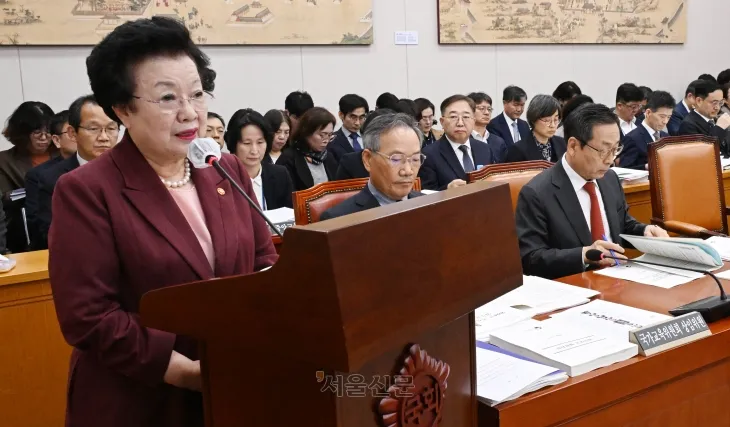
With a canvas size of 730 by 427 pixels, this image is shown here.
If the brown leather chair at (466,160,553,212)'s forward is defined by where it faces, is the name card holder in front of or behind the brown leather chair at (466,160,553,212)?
in front

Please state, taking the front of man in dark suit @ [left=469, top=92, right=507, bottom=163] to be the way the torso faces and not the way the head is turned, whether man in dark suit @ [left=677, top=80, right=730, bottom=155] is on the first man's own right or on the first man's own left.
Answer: on the first man's own left

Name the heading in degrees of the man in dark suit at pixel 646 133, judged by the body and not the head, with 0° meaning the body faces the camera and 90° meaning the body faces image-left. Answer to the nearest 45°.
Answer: approximately 315°

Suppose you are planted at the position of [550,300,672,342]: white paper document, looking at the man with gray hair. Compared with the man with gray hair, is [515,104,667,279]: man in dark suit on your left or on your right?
right

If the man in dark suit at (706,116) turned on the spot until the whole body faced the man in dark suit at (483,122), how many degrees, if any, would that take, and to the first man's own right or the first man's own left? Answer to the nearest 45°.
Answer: approximately 135° to the first man's own right

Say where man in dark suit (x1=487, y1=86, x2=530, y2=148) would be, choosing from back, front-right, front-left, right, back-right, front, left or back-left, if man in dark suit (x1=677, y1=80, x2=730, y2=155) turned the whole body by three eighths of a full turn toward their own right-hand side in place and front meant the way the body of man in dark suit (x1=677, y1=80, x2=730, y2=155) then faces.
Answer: front

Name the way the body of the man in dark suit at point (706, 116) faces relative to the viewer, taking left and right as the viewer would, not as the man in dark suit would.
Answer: facing the viewer and to the right of the viewer

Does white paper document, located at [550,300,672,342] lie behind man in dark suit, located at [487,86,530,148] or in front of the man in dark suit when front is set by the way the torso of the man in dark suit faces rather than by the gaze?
in front
